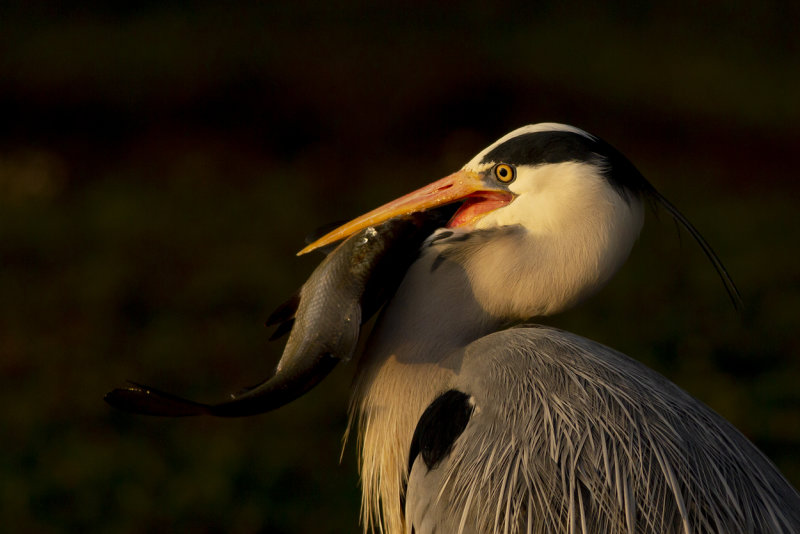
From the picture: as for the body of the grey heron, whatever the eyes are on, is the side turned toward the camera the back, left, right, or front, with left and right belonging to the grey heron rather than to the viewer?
left
